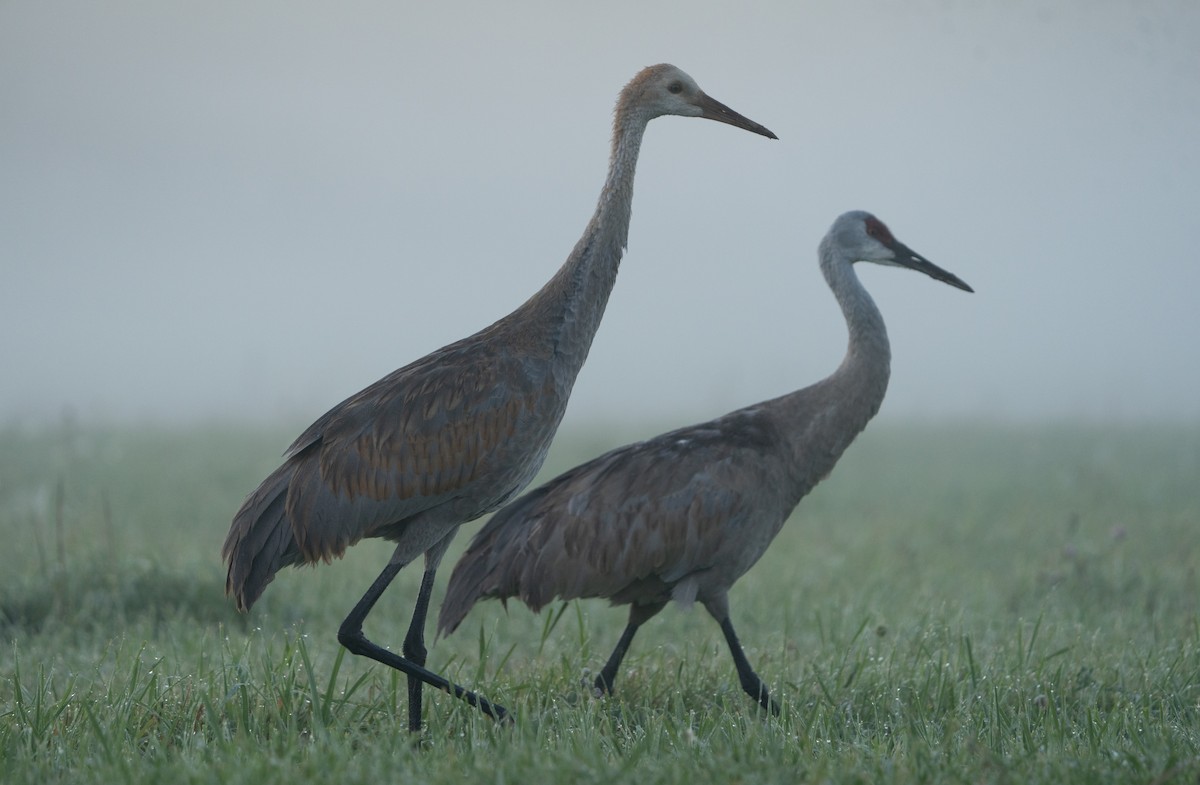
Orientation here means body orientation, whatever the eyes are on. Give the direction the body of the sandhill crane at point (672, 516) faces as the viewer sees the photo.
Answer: to the viewer's right

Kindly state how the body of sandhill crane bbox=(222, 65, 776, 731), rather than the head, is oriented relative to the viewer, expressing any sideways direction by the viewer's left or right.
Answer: facing to the right of the viewer

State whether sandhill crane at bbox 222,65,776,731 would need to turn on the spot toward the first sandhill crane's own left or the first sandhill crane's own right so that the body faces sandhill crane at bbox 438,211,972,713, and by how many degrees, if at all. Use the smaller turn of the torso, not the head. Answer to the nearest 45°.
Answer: approximately 45° to the first sandhill crane's own left

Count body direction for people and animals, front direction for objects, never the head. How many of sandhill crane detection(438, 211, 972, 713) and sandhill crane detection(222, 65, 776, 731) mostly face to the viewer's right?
2

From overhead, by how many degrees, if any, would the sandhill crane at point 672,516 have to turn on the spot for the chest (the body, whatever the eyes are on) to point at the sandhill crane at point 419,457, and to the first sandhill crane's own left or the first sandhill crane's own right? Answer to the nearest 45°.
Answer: approximately 135° to the first sandhill crane's own right
